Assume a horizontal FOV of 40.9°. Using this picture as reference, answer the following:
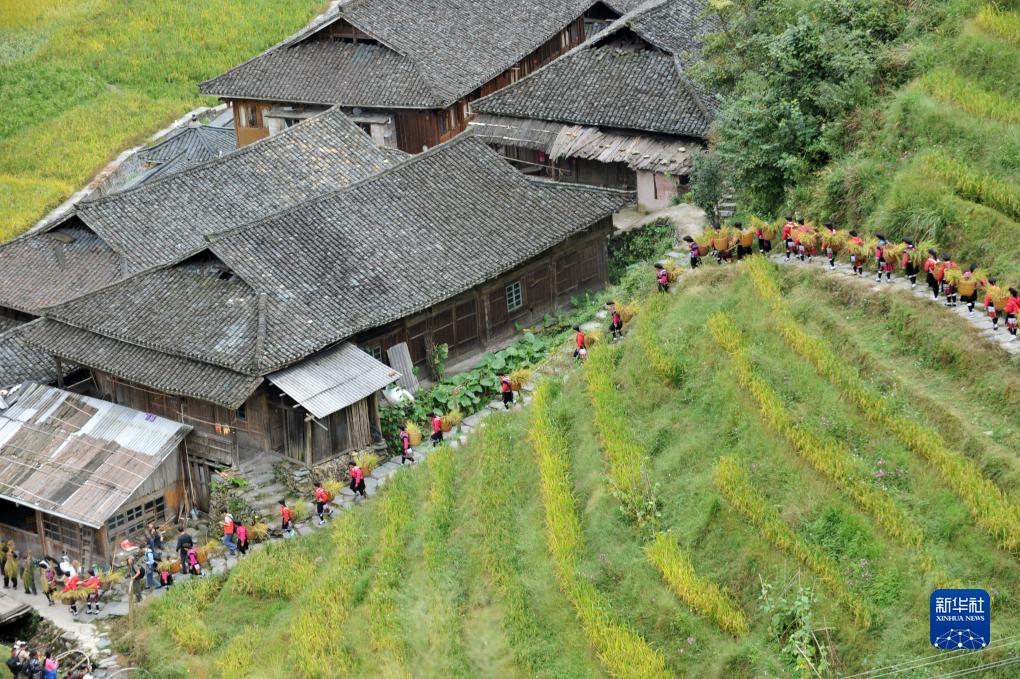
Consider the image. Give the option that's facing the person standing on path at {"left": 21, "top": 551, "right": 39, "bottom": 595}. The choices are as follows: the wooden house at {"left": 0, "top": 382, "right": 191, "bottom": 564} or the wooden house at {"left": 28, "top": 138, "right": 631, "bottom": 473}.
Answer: the wooden house at {"left": 0, "top": 382, "right": 191, "bottom": 564}

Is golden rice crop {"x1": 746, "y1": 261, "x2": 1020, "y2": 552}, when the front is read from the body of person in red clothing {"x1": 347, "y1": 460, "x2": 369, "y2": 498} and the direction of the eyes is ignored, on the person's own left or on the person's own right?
on the person's own left

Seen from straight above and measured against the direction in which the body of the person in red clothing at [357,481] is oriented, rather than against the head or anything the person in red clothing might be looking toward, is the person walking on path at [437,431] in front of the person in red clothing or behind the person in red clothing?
behind

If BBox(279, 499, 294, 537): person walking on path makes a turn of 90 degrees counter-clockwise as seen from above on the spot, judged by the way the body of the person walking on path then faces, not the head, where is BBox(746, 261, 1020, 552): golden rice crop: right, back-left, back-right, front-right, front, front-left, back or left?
front-left

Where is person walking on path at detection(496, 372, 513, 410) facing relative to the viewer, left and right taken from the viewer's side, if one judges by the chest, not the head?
facing the viewer and to the left of the viewer

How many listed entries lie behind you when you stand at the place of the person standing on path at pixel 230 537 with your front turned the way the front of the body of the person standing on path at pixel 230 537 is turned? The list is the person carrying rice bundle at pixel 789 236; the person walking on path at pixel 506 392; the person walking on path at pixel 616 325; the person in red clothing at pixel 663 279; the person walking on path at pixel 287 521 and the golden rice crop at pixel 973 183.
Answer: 6

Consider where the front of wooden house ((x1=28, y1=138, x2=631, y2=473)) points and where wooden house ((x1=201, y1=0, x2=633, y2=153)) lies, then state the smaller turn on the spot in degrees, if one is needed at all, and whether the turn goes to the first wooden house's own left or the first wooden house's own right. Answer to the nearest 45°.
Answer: approximately 135° to the first wooden house's own left

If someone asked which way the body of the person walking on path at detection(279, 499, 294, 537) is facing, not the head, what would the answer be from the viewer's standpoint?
to the viewer's left

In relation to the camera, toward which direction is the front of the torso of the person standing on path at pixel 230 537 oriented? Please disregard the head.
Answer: to the viewer's left

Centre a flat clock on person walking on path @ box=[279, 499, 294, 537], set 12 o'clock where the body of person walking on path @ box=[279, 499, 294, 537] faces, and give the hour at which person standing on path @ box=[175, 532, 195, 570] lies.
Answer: person standing on path @ box=[175, 532, 195, 570] is roughly at 12 o'clock from person walking on path @ box=[279, 499, 294, 537].

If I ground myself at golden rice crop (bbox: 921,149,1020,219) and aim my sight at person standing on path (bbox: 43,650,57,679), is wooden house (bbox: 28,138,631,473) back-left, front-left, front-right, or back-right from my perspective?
front-right

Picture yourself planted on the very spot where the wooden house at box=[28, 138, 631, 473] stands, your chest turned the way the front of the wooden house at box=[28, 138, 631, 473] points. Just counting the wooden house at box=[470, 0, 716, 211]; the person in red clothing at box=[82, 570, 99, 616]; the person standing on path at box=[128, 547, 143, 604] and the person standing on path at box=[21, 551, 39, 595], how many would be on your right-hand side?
3

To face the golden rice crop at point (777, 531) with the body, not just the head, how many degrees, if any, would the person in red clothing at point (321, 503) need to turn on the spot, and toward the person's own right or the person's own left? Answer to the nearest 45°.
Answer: approximately 135° to the person's own left

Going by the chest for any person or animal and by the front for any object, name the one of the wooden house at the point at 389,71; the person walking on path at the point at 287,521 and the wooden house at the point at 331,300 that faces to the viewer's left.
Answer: the person walking on path

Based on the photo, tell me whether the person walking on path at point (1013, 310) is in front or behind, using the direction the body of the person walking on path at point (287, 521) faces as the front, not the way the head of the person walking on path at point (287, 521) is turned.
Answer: behind

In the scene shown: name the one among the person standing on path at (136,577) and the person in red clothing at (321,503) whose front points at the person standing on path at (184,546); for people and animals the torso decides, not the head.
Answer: the person in red clothing

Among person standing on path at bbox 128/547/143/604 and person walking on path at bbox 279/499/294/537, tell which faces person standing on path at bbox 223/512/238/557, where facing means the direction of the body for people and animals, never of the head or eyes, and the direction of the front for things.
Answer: person walking on path at bbox 279/499/294/537

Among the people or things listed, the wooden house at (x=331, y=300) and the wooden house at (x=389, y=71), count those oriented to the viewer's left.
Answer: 0

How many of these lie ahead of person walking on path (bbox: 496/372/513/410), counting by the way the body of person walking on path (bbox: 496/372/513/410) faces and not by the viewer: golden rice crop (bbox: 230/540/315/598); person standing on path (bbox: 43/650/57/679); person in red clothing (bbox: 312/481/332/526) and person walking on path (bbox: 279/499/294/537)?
4
